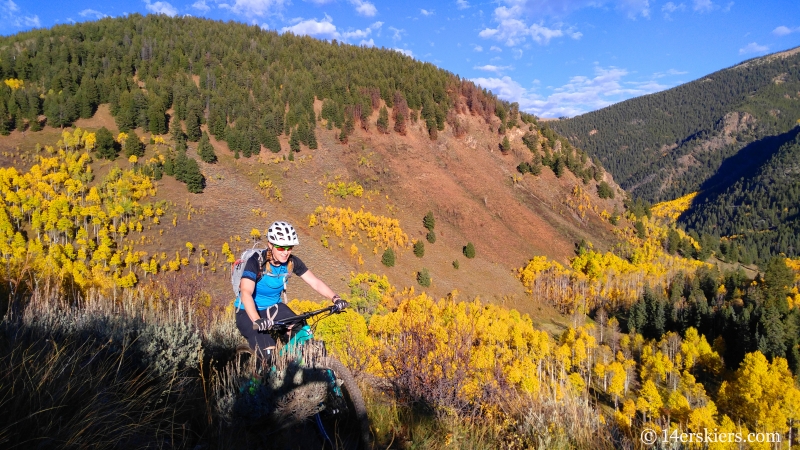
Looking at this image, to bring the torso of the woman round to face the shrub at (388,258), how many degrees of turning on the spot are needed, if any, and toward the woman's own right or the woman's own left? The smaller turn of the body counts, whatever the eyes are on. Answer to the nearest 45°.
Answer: approximately 135° to the woman's own left

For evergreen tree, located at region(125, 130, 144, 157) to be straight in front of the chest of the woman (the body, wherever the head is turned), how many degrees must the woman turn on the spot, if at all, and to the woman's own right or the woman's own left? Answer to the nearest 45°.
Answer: approximately 135° to the woman's own left

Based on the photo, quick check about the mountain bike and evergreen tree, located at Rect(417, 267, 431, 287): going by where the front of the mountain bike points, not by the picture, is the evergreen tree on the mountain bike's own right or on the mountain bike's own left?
on the mountain bike's own left

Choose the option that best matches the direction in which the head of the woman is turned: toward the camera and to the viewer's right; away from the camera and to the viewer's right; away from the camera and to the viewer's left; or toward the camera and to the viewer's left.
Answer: toward the camera and to the viewer's right

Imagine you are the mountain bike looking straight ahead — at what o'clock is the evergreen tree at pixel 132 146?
The evergreen tree is roughly at 7 o'clock from the mountain bike.

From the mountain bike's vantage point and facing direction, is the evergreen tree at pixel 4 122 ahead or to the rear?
to the rear

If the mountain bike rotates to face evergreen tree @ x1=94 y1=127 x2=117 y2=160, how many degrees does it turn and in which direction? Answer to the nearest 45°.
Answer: approximately 135° to its left

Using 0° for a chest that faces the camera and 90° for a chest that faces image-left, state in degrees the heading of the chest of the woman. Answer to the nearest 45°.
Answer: approximately 315°

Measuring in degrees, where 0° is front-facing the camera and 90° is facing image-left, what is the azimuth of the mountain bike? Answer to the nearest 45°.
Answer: approximately 315°
